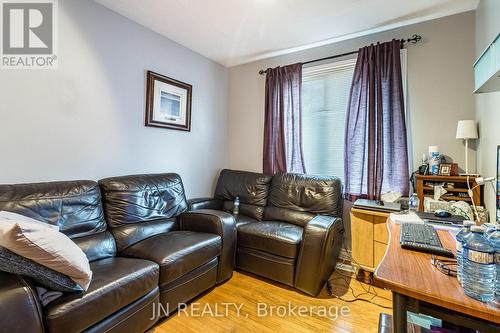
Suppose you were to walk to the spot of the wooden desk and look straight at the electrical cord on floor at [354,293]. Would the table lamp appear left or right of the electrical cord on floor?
right

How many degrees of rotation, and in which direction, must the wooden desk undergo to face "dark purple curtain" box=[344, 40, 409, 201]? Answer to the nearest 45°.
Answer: approximately 135° to its right

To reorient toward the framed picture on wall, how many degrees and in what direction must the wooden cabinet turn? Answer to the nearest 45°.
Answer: approximately 45° to its right

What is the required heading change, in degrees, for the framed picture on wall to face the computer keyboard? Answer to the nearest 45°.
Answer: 0° — it already faces it

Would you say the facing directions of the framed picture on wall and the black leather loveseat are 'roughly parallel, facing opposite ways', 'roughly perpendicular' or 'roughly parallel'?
roughly perpendicular

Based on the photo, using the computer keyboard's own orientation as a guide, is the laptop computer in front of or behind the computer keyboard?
behind
